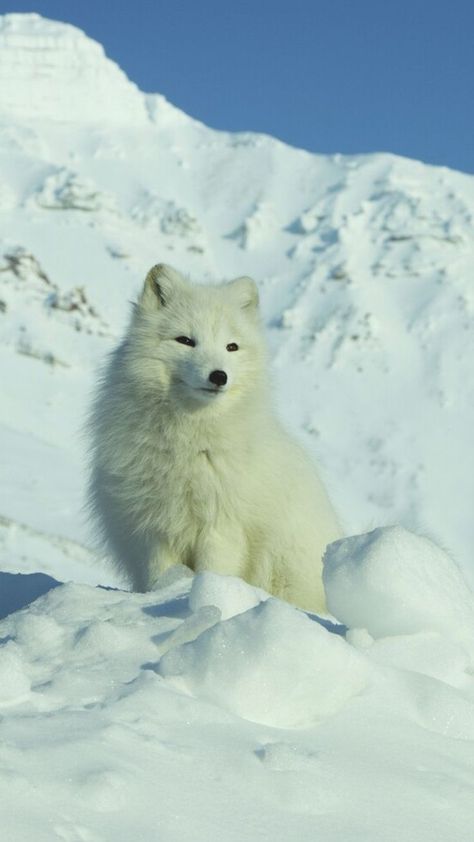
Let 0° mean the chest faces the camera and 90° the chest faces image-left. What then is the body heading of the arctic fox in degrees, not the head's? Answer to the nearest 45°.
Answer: approximately 45°
